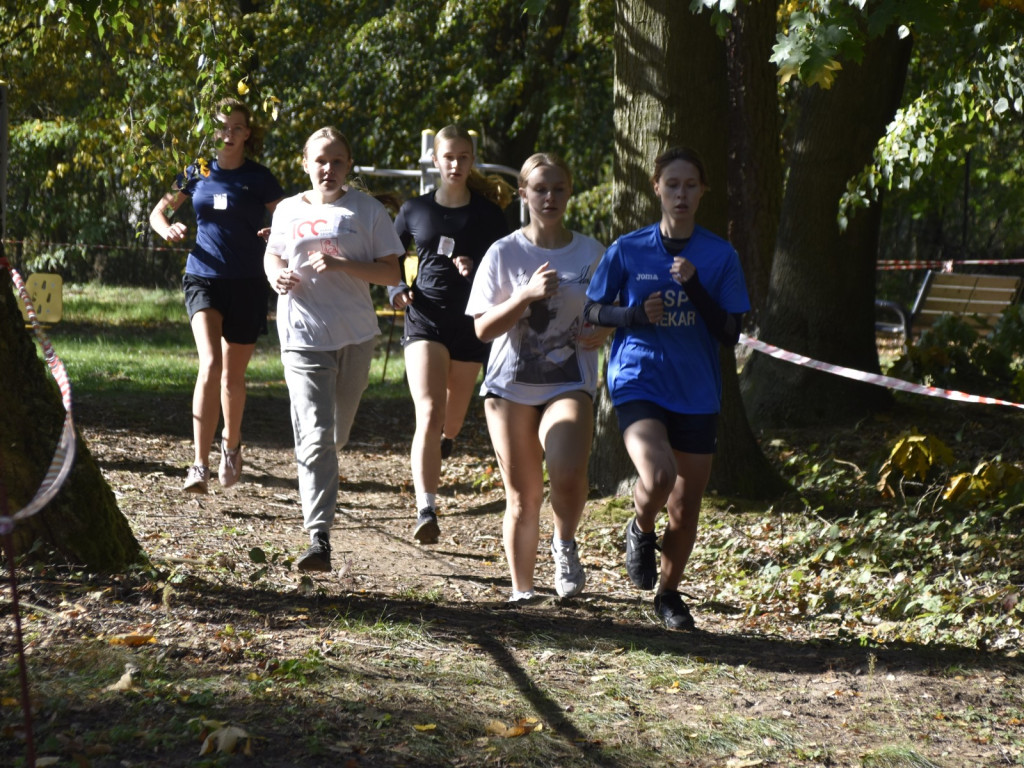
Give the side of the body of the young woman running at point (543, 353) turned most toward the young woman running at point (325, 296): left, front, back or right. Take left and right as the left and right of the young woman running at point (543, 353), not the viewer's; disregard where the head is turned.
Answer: right

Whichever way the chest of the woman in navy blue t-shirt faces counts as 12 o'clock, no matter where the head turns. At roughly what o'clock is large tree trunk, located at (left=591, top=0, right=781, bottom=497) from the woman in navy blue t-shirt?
The large tree trunk is roughly at 9 o'clock from the woman in navy blue t-shirt.

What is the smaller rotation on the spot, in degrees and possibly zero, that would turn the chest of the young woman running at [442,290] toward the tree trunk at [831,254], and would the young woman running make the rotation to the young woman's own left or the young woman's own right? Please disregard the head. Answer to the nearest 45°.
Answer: approximately 135° to the young woman's own left

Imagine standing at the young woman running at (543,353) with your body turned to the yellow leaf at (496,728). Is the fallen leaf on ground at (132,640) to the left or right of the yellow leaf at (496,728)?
right

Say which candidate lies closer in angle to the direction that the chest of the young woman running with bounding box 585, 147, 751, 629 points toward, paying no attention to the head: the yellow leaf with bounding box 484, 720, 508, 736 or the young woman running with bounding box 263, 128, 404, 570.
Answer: the yellow leaf

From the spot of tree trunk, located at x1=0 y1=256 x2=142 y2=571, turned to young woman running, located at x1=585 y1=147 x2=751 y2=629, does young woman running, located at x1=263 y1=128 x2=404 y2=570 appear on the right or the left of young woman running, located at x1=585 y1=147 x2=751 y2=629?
left

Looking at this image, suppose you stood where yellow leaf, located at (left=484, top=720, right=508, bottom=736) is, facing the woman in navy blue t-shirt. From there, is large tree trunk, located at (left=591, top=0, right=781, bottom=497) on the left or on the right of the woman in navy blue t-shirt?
right

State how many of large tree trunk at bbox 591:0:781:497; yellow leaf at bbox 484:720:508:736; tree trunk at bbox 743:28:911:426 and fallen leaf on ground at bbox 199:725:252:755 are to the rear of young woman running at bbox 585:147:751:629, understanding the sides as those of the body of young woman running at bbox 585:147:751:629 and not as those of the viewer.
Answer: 2

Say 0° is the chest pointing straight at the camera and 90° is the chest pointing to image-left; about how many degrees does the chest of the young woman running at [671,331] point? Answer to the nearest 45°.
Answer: approximately 0°

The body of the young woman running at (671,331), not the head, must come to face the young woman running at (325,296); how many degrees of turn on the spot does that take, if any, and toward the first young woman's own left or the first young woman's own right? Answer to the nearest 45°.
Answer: approximately 90° to the first young woman's own right

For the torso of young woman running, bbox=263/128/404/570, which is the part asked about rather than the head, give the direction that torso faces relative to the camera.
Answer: toward the camera

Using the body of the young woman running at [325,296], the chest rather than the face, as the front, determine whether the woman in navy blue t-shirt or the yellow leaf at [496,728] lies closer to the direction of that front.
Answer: the yellow leaf

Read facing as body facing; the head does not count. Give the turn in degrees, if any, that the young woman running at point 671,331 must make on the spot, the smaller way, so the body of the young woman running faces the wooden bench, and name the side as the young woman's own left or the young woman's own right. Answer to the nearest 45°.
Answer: approximately 180°

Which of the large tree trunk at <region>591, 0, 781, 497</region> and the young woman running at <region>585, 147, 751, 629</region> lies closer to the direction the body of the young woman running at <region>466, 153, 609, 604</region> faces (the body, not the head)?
the young woman running

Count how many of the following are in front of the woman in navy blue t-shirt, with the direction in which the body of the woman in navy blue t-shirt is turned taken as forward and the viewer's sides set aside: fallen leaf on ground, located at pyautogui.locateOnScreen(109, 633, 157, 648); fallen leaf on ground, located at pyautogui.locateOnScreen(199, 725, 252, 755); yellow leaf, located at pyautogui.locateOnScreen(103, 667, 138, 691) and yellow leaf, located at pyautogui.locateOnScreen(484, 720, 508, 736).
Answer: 4

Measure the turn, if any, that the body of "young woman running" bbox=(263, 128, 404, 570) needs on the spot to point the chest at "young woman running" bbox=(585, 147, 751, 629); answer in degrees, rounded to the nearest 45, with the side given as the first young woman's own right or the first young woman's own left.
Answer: approximately 45° to the first young woman's own left

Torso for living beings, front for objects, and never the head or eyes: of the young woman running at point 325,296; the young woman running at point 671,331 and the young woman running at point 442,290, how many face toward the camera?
3

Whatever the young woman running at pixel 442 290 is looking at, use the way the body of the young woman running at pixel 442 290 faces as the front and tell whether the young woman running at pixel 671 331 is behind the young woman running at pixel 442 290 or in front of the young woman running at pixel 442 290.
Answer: in front

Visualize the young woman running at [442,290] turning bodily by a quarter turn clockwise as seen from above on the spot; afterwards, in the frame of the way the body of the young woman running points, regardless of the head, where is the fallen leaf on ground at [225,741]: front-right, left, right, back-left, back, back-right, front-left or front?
left

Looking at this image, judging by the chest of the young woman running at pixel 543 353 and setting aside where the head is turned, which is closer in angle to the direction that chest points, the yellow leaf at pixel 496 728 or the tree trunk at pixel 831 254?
the yellow leaf

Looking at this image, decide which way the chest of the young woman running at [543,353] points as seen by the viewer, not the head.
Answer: toward the camera

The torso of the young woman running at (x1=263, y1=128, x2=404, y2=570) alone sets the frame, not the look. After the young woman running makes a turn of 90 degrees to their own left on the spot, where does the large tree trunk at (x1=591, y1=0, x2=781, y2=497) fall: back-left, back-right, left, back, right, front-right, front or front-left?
front-left
